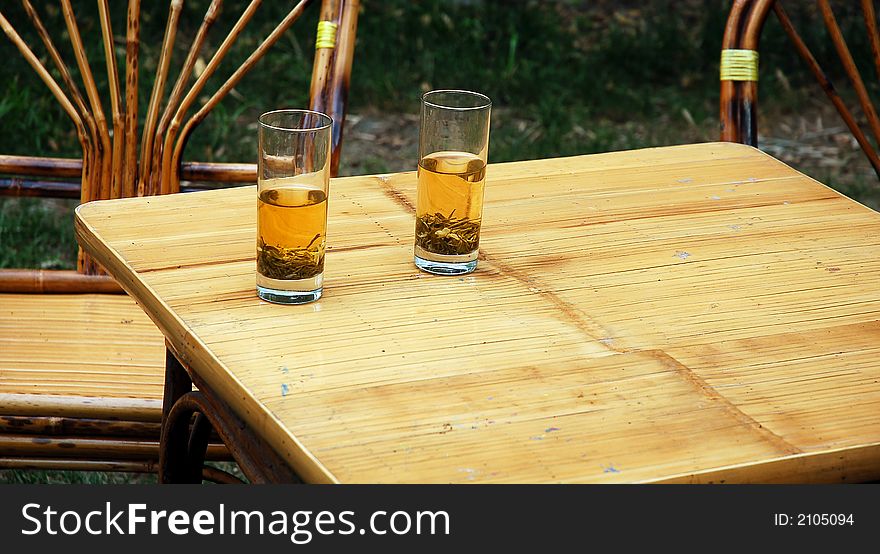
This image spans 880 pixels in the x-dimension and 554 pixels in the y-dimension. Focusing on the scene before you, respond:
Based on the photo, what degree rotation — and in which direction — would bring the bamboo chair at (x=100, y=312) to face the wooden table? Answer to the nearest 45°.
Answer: approximately 45° to its left

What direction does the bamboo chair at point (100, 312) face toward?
toward the camera

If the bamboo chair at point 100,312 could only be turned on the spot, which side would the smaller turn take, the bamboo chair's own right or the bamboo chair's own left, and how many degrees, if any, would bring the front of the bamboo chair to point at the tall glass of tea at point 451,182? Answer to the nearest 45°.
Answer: approximately 45° to the bamboo chair's own left
